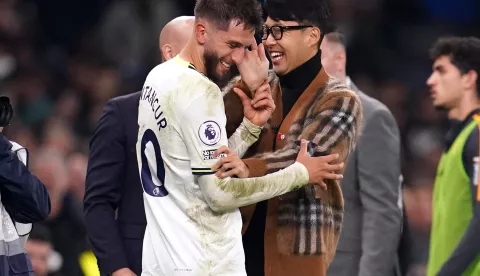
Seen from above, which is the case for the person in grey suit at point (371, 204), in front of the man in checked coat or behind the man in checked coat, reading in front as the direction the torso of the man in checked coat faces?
behind

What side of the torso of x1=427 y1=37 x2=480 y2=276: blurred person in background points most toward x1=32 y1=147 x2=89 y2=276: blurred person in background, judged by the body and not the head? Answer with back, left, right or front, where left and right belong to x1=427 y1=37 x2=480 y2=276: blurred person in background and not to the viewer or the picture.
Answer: front

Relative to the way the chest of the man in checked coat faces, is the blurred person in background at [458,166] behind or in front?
behind

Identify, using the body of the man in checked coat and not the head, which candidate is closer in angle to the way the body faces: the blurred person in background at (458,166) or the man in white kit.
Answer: the man in white kit

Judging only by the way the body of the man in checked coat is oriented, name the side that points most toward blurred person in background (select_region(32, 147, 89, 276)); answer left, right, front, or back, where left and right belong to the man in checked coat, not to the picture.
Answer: right

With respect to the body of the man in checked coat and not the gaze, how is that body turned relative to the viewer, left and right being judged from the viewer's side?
facing the viewer and to the left of the viewer

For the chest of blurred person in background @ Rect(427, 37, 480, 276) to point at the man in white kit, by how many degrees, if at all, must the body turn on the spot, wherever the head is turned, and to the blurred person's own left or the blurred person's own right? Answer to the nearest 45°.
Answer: approximately 45° to the blurred person's own left

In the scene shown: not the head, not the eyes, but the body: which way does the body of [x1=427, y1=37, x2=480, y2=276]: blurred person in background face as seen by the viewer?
to the viewer's left

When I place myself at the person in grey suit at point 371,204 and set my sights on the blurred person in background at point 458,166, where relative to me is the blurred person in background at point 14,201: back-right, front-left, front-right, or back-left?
back-right

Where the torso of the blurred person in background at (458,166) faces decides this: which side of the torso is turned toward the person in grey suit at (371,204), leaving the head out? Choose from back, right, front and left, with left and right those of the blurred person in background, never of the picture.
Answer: front
